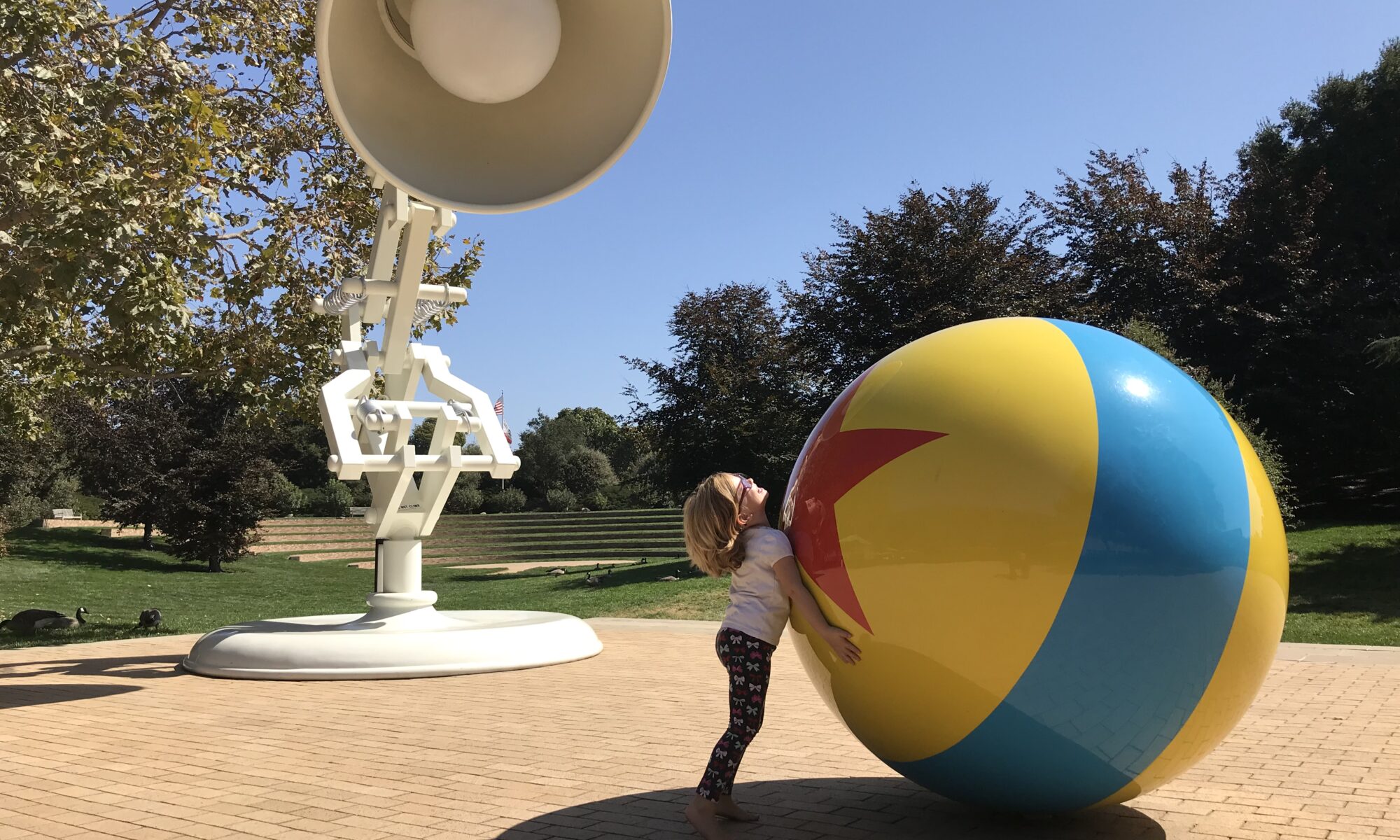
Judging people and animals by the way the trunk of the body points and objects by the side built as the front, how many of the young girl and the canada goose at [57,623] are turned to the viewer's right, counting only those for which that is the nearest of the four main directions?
2

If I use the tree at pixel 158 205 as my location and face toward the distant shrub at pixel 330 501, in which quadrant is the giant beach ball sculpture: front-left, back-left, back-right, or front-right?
back-right

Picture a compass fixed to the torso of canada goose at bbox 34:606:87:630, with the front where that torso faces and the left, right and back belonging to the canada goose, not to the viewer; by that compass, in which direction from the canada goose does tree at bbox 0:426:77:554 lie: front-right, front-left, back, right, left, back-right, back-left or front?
left

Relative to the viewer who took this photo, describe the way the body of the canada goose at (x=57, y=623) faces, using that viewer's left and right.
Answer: facing to the right of the viewer

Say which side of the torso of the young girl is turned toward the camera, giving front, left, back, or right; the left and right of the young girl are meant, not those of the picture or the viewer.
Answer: right

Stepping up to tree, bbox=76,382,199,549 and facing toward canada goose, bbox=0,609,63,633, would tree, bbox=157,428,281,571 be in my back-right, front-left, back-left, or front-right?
front-left

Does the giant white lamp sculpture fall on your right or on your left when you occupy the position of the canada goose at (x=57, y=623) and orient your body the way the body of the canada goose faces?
on your right

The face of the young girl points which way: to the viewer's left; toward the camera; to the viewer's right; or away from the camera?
to the viewer's right

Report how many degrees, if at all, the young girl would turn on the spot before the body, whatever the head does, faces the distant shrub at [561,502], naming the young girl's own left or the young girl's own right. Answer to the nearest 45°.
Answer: approximately 90° to the young girl's own left

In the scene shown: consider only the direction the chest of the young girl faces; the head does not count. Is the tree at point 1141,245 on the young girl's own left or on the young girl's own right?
on the young girl's own left

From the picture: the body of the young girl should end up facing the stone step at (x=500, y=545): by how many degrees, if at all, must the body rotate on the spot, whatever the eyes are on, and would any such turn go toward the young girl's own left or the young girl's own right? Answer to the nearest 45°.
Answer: approximately 90° to the young girl's own left

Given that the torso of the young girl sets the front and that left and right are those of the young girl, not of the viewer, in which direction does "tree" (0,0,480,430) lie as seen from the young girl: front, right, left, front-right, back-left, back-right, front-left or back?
back-left
